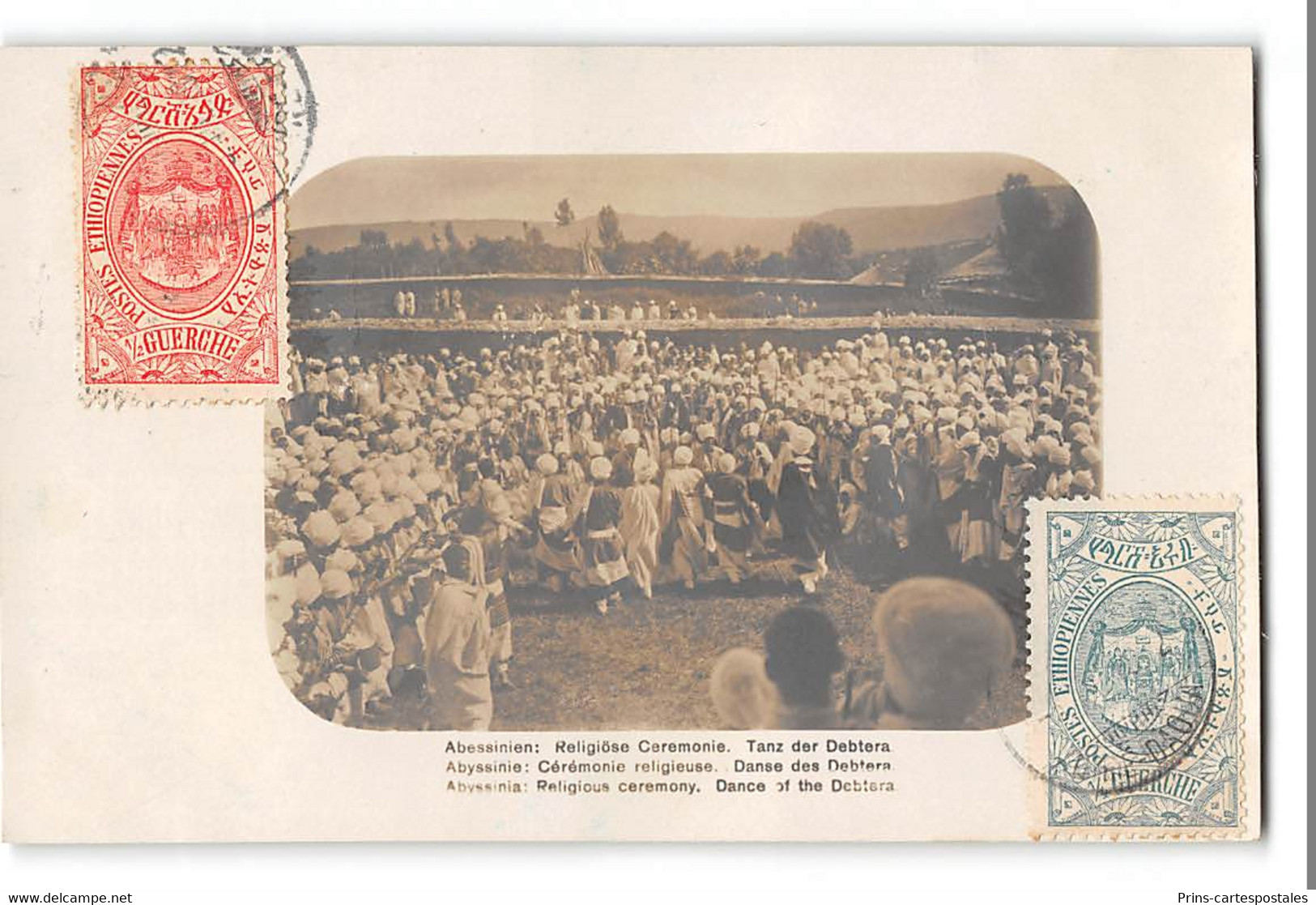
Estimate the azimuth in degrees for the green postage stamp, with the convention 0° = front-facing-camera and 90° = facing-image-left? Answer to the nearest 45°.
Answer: approximately 0°

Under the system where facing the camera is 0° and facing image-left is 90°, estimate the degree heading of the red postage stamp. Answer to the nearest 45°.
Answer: approximately 0°

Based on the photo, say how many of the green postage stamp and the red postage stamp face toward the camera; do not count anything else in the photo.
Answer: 2

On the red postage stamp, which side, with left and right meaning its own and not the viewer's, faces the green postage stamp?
left
